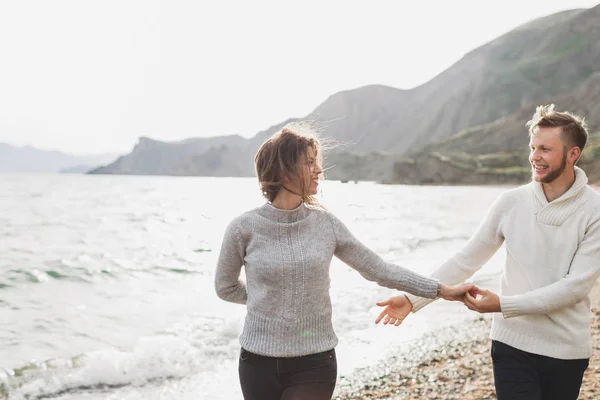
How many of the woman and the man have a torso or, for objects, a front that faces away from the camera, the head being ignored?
0

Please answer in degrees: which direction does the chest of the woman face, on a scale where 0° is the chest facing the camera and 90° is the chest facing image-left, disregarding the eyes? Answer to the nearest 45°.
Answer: approximately 0°

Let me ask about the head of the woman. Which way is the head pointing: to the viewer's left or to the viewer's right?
to the viewer's right

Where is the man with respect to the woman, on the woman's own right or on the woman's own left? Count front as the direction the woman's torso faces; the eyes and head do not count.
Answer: on the woman's own left

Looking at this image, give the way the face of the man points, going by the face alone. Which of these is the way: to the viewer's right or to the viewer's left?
to the viewer's left
